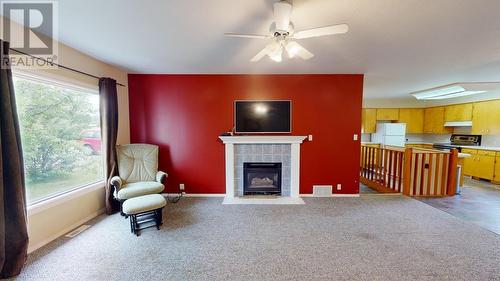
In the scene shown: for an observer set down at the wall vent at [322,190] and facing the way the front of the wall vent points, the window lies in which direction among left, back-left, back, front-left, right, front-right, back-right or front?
front-right

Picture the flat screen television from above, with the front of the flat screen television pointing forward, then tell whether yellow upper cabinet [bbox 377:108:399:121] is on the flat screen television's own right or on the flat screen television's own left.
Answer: on the flat screen television's own left

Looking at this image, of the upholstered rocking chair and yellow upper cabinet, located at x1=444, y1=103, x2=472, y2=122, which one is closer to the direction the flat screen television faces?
the upholstered rocking chair

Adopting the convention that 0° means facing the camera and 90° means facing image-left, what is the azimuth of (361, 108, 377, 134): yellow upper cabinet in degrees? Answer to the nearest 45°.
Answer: approximately 0°

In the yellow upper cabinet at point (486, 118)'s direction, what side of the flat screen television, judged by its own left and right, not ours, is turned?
left

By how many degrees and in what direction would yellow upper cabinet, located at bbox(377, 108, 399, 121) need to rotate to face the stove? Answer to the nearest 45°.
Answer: approximately 90° to its left

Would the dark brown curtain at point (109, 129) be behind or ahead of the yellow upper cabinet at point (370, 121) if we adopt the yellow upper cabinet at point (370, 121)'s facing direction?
ahead

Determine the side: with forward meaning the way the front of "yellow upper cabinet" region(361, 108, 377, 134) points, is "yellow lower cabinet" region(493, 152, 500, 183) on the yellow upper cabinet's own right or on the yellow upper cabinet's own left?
on the yellow upper cabinet's own left

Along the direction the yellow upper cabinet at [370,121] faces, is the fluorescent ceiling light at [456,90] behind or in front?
in front

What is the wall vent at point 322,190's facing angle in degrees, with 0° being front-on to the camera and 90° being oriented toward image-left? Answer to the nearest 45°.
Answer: approximately 0°
